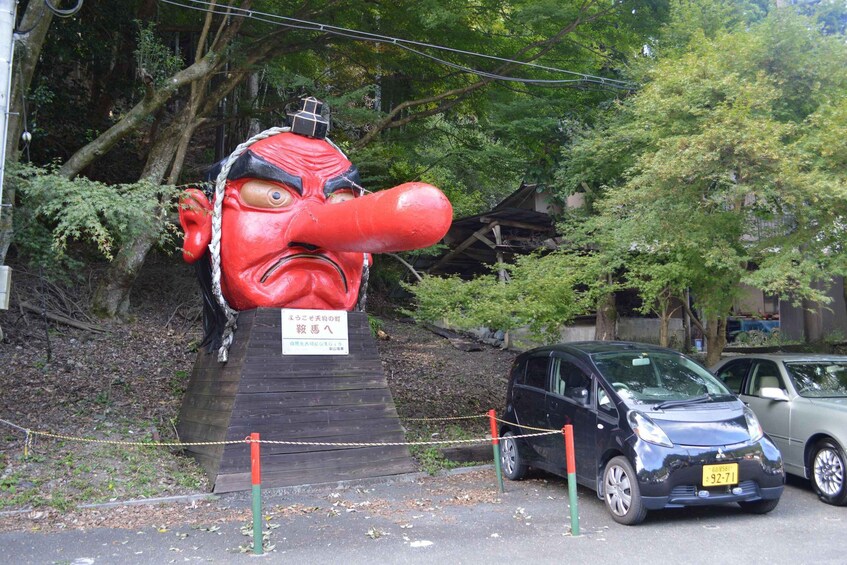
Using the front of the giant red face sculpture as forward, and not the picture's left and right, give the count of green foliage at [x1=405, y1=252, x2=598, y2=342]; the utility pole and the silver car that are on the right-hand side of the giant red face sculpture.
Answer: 1

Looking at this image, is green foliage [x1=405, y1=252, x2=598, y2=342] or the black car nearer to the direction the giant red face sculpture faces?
the black car

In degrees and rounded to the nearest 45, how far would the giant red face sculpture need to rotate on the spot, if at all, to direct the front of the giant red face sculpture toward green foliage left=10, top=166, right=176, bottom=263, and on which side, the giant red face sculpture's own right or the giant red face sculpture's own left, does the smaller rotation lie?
approximately 135° to the giant red face sculpture's own right

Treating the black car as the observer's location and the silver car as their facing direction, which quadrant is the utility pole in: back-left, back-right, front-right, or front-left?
back-left

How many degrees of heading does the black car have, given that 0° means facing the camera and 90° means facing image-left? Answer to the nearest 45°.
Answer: approximately 315°

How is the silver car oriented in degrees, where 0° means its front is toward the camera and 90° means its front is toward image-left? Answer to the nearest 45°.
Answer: approximately 315°

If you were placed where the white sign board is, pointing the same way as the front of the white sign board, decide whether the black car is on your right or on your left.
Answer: on your left

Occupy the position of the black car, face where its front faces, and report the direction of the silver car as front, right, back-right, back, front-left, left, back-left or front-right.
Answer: left

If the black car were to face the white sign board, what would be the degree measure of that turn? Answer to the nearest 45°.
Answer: approximately 135° to its right

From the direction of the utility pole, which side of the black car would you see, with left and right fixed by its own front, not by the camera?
right
